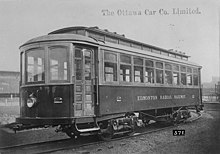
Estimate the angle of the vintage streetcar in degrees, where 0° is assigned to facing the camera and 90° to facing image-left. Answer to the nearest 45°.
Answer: approximately 45°
